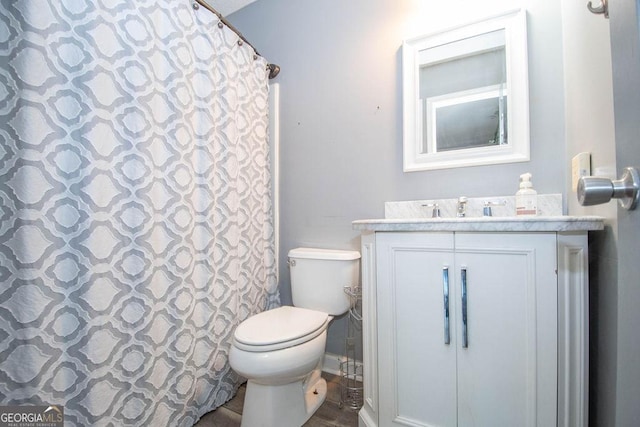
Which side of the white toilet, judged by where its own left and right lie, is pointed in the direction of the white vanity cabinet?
left

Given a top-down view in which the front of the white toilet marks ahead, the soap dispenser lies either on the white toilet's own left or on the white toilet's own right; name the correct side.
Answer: on the white toilet's own left

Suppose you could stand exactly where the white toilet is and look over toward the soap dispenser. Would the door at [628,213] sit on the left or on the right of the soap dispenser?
right

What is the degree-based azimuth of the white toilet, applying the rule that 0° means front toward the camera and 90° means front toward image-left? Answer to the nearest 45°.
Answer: approximately 45°
